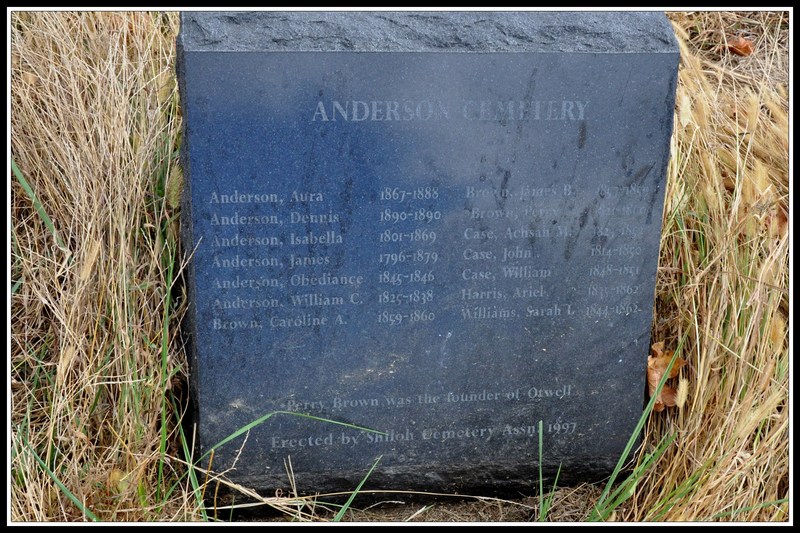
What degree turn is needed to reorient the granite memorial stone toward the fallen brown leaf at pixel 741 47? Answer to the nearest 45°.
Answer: approximately 135° to its left

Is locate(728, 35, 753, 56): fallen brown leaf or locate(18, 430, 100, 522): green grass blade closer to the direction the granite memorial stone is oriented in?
the green grass blade

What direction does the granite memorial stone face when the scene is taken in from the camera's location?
facing the viewer

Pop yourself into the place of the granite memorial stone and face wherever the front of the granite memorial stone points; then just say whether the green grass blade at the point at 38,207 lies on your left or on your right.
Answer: on your right

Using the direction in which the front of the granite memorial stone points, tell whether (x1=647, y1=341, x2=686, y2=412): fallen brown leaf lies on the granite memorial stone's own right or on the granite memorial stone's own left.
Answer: on the granite memorial stone's own left

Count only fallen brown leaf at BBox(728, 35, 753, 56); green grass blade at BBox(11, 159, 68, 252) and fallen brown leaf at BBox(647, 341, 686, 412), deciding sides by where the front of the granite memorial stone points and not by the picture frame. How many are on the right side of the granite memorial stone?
1
